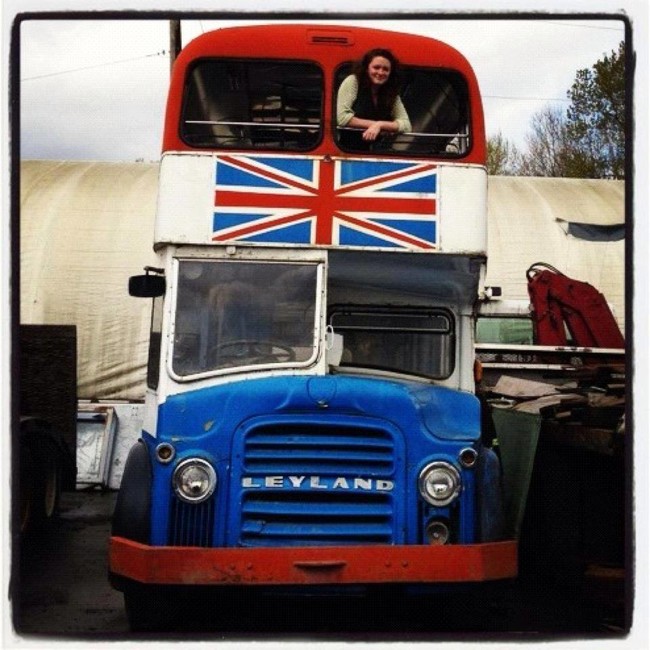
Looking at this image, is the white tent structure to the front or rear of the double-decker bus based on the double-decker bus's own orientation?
to the rear

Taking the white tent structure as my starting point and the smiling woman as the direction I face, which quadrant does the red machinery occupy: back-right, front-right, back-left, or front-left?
front-left

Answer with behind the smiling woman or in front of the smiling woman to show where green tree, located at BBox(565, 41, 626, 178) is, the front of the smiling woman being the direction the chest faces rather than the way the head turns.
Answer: behind

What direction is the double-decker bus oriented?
toward the camera

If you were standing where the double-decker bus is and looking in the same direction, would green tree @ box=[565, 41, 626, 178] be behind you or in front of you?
behind

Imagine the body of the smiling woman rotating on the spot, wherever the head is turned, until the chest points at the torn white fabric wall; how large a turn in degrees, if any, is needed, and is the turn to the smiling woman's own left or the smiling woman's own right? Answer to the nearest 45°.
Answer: approximately 180°

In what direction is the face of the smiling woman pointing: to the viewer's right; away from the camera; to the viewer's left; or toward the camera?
toward the camera
